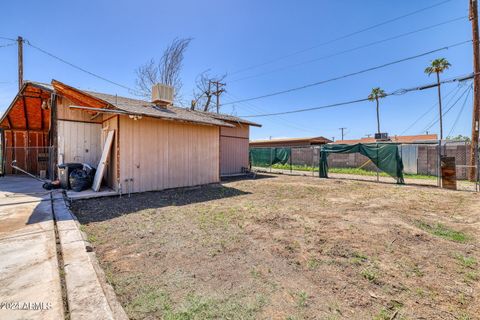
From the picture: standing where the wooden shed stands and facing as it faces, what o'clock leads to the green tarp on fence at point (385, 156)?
The green tarp on fence is roughly at 8 o'clock from the wooden shed.

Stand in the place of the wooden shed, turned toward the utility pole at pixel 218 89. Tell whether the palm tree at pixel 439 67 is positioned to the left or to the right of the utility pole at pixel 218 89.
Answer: right

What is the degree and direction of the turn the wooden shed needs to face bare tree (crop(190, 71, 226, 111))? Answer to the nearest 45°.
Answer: approximately 180°

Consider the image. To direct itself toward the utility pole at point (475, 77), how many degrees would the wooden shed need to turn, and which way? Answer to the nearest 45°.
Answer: approximately 135° to its left

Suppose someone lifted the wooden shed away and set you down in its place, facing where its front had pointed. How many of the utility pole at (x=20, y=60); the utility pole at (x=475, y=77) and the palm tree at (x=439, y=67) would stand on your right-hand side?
1

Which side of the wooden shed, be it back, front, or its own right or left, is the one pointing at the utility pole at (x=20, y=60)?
right

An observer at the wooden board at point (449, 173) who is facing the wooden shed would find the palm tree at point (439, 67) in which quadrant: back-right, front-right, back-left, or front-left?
back-right

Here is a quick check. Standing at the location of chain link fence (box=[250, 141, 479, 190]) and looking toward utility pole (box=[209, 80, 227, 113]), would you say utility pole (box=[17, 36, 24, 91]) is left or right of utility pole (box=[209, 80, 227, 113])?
left

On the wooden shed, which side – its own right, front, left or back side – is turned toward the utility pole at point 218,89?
back

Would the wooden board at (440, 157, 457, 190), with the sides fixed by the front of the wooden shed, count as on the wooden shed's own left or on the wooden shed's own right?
on the wooden shed's own left

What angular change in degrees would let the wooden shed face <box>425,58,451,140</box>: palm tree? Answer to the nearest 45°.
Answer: approximately 135° to its left

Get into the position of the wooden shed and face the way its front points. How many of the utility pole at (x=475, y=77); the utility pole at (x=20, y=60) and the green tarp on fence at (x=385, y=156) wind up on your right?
1

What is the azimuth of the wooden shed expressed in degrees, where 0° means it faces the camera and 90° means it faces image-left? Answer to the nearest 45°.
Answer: approximately 45°

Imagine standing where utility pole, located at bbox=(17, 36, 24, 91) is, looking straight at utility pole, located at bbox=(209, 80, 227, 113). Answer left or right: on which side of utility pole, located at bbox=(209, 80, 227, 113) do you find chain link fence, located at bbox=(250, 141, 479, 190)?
right
